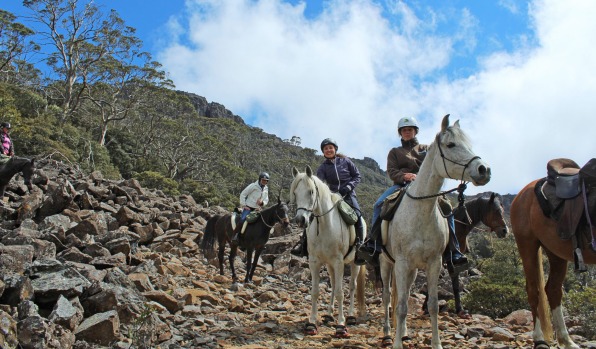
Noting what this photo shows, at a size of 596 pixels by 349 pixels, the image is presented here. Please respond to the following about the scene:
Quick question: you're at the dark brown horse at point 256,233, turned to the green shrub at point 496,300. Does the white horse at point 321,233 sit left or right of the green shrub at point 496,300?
right

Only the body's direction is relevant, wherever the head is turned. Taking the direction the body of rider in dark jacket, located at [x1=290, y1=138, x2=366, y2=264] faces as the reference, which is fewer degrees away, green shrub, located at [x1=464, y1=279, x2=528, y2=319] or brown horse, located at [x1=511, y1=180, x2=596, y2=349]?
the brown horse

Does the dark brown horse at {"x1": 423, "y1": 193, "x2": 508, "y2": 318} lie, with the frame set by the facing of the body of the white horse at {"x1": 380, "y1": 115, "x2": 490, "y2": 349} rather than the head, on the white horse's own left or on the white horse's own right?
on the white horse's own left

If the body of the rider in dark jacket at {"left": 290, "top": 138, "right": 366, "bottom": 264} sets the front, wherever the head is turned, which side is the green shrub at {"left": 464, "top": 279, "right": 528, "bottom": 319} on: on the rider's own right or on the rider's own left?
on the rider's own left

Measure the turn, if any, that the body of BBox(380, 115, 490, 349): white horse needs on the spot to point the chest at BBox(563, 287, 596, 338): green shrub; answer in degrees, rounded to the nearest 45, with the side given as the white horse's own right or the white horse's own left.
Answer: approximately 90° to the white horse's own left

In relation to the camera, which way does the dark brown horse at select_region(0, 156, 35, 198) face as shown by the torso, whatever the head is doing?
to the viewer's right

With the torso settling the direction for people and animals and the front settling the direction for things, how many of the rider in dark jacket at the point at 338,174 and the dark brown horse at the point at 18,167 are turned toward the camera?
1

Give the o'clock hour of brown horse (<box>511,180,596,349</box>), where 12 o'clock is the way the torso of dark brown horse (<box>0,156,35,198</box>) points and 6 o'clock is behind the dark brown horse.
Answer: The brown horse is roughly at 2 o'clock from the dark brown horse.
